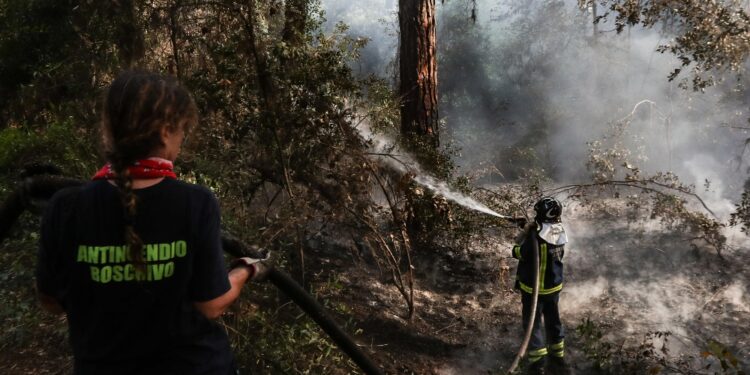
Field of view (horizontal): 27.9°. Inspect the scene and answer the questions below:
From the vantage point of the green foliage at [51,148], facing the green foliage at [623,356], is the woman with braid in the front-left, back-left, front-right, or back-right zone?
front-right

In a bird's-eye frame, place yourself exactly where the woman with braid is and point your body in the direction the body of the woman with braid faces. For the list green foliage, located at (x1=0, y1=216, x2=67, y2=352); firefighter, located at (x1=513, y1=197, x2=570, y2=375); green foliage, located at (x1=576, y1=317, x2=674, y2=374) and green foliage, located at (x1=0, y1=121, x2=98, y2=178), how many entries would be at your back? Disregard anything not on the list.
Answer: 0

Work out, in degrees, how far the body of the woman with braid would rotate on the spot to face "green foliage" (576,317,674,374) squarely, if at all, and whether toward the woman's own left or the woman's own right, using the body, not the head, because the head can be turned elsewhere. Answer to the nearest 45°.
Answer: approximately 45° to the woman's own right

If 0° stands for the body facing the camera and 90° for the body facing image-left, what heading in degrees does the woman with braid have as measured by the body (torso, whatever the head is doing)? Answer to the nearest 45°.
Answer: approximately 180°

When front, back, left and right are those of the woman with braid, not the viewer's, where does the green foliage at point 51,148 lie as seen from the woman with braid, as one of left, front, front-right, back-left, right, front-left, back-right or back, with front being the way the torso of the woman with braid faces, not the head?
front

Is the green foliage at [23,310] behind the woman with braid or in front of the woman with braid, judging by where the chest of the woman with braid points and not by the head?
in front
